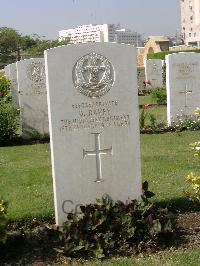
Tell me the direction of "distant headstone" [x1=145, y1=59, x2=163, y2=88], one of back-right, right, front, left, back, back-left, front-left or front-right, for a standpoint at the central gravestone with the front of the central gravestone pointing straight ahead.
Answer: back

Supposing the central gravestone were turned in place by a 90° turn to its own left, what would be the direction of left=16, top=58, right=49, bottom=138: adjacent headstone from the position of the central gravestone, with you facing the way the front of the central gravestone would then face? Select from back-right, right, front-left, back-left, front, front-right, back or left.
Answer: left

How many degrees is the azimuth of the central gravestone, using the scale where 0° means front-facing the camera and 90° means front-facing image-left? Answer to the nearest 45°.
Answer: approximately 0°

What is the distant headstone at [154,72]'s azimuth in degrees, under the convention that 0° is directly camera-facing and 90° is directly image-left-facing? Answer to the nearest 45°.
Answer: approximately 0°

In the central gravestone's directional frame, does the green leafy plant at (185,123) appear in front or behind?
behind

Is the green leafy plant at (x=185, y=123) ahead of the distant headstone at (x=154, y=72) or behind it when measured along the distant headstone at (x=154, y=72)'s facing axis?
ahead

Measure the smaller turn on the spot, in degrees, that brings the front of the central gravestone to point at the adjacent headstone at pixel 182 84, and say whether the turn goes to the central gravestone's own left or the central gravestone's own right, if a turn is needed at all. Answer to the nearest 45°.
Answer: approximately 180°

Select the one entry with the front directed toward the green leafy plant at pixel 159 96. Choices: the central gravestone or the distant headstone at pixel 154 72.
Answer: the distant headstone

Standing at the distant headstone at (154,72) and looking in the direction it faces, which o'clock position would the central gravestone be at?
The central gravestone is roughly at 12 o'clock from the distant headstone.

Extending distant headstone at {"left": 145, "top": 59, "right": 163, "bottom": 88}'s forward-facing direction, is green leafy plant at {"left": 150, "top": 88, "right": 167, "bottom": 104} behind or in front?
in front

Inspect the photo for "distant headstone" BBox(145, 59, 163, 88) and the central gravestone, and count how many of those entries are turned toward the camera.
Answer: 2
